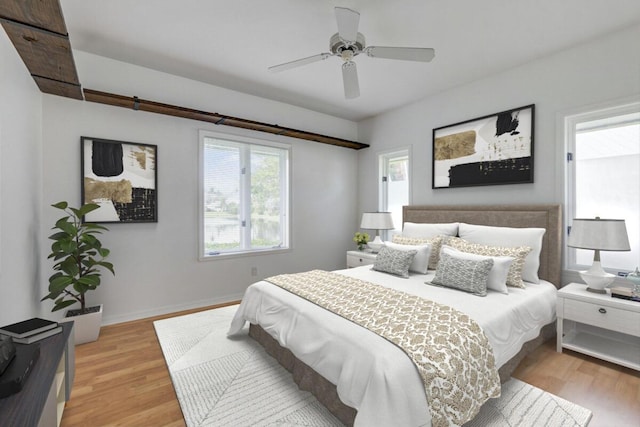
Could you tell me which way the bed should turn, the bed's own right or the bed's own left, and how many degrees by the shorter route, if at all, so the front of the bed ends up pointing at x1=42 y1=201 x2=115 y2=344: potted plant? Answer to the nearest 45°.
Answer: approximately 45° to the bed's own right

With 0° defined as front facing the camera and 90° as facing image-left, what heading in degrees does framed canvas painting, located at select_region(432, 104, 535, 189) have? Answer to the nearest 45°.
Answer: approximately 45°

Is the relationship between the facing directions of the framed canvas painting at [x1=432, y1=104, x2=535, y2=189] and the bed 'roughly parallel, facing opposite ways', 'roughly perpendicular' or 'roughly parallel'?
roughly parallel

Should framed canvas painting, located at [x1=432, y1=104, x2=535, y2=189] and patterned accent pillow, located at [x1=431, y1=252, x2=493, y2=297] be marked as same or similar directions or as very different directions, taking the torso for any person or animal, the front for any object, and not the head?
same or similar directions

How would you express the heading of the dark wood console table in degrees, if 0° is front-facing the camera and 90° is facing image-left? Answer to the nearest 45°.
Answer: approximately 270°

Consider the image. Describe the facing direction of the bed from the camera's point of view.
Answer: facing the viewer and to the left of the viewer

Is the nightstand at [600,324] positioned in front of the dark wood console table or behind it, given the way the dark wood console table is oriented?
in front

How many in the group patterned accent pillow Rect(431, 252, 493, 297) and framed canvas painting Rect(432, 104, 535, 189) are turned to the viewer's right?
0

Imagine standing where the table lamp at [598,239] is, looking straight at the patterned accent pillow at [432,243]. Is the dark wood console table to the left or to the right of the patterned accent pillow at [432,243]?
left

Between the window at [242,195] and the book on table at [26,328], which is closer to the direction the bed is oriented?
the book on table

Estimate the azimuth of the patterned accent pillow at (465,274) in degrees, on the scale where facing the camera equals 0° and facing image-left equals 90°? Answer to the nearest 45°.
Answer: approximately 45°

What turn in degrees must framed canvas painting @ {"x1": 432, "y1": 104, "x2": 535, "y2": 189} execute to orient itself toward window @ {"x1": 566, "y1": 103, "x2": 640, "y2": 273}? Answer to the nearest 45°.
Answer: approximately 135° to its left

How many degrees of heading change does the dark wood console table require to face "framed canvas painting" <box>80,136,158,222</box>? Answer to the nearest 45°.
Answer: approximately 90° to its left
